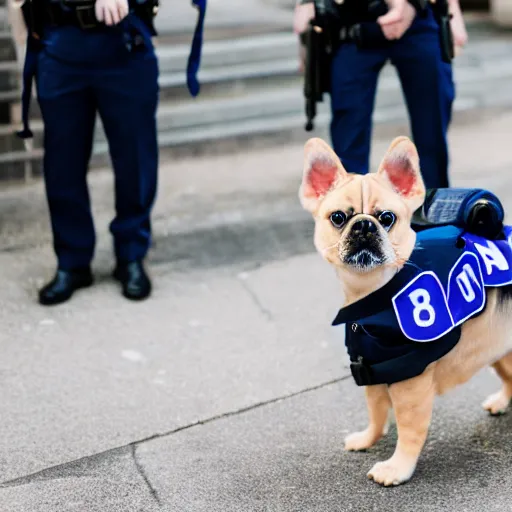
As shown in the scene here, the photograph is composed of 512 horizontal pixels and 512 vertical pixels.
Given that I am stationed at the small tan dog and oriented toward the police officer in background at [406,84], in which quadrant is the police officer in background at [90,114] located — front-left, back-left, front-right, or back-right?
front-left

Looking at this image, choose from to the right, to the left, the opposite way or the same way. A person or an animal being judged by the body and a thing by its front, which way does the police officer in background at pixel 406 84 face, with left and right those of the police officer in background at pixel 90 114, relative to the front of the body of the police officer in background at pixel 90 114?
the same way

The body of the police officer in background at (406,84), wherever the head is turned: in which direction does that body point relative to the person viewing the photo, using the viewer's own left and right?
facing the viewer

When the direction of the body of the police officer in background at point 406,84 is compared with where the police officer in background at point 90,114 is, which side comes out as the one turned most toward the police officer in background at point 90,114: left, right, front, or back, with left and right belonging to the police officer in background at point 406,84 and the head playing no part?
right

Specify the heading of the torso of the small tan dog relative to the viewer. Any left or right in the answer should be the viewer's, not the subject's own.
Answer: facing the viewer and to the left of the viewer

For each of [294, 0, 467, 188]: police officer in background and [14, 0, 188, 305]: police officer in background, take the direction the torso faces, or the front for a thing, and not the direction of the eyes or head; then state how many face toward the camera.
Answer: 2

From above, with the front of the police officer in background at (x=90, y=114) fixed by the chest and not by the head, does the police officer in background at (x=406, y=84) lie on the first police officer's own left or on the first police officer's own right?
on the first police officer's own left

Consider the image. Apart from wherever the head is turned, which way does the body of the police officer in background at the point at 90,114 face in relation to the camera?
toward the camera

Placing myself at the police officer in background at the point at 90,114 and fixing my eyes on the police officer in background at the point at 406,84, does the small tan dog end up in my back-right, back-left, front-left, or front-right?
front-right

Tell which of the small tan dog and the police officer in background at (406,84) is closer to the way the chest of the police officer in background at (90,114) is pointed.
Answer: the small tan dog

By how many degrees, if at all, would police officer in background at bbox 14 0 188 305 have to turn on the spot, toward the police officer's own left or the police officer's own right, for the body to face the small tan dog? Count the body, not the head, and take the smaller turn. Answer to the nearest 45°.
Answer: approximately 45° to the police officer's own left

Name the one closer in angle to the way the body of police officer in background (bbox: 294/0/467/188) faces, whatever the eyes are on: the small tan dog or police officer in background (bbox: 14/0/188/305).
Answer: the small tan dog

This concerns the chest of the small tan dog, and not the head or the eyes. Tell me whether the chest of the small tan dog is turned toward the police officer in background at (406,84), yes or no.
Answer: no

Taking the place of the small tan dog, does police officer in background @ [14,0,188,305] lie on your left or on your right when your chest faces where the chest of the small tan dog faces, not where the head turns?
on your right
